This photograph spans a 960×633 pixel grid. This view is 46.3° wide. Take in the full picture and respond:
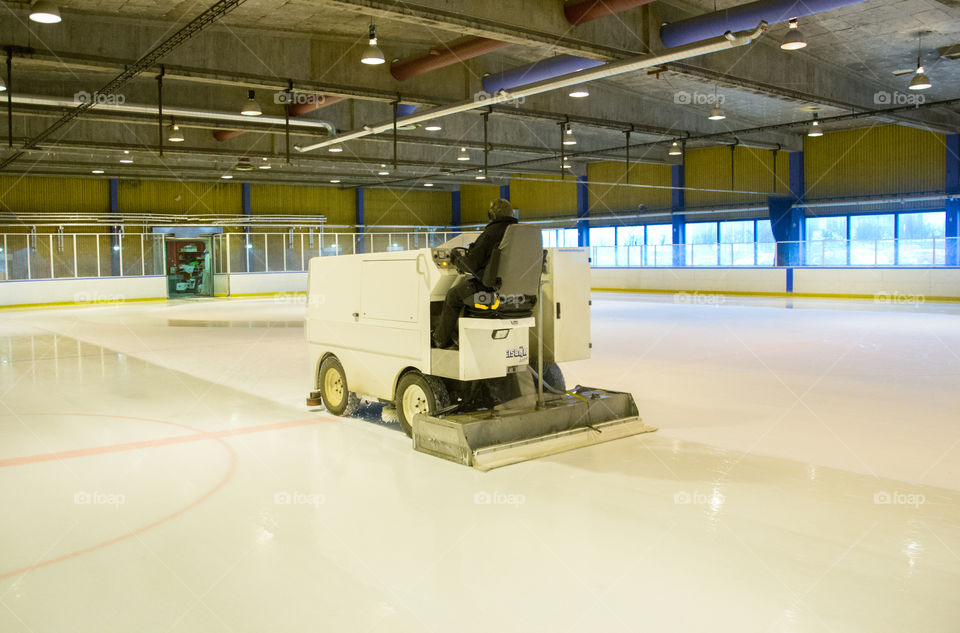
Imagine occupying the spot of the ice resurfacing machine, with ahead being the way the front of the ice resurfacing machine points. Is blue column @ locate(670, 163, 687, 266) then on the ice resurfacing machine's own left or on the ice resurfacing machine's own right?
on the ice resurfacing machine's own right

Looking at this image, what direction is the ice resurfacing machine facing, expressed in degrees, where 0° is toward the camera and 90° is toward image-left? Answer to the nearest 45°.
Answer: approximately 135°

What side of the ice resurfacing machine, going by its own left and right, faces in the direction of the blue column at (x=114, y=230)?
front

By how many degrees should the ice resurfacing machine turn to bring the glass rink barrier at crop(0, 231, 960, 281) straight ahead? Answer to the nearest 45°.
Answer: approximately 45° to its right

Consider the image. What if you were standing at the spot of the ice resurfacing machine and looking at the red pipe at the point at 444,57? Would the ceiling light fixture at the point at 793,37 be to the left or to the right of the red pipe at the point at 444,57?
right

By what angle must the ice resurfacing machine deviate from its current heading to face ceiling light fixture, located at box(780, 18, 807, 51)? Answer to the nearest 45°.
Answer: approximately 90° to its right

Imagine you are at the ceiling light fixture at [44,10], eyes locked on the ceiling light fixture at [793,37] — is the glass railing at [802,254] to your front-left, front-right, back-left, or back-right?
front-left

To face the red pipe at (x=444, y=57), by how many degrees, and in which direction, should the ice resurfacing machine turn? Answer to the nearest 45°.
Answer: approximately 45° to its right

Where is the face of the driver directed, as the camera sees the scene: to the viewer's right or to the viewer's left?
to the viewer's left

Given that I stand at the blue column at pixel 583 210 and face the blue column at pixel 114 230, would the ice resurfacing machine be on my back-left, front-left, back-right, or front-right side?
front-left

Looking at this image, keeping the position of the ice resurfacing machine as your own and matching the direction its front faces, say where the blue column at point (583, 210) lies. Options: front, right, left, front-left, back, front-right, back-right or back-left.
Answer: front-right

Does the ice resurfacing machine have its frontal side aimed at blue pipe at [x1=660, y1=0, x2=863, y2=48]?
no
